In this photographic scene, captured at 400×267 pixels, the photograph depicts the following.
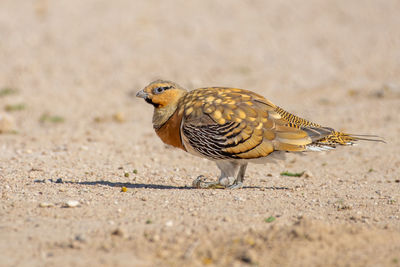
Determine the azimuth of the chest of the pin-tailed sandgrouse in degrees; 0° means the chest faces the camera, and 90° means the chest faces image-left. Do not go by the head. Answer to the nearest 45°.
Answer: approximately 90°

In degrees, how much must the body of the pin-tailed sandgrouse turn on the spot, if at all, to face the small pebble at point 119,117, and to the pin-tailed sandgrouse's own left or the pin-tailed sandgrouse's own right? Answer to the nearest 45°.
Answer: approximately 45° to the pin-tailed sandgrouse's own right

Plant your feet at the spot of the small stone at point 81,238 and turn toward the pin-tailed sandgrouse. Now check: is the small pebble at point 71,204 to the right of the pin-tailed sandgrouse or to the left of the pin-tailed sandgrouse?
left

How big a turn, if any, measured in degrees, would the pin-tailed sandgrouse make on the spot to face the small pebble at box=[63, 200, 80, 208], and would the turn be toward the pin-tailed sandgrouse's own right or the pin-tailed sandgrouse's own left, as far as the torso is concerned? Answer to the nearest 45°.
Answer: approximately 45° to the pin-tailed sandgrouse's own left

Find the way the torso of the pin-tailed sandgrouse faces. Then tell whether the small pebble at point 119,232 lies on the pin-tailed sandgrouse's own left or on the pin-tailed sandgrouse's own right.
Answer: on the pin-tailed sandgrouse's own left

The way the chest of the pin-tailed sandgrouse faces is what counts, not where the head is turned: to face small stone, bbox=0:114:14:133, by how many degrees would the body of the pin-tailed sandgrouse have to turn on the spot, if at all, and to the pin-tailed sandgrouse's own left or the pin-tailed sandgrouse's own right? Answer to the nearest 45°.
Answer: approximately 45° to the pin-tailed sandgrouse's own right
